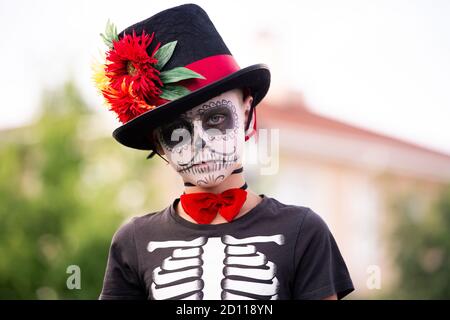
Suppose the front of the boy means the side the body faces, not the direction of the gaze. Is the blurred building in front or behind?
behind

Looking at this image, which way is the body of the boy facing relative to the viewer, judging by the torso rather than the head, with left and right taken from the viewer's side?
facing the viewer
